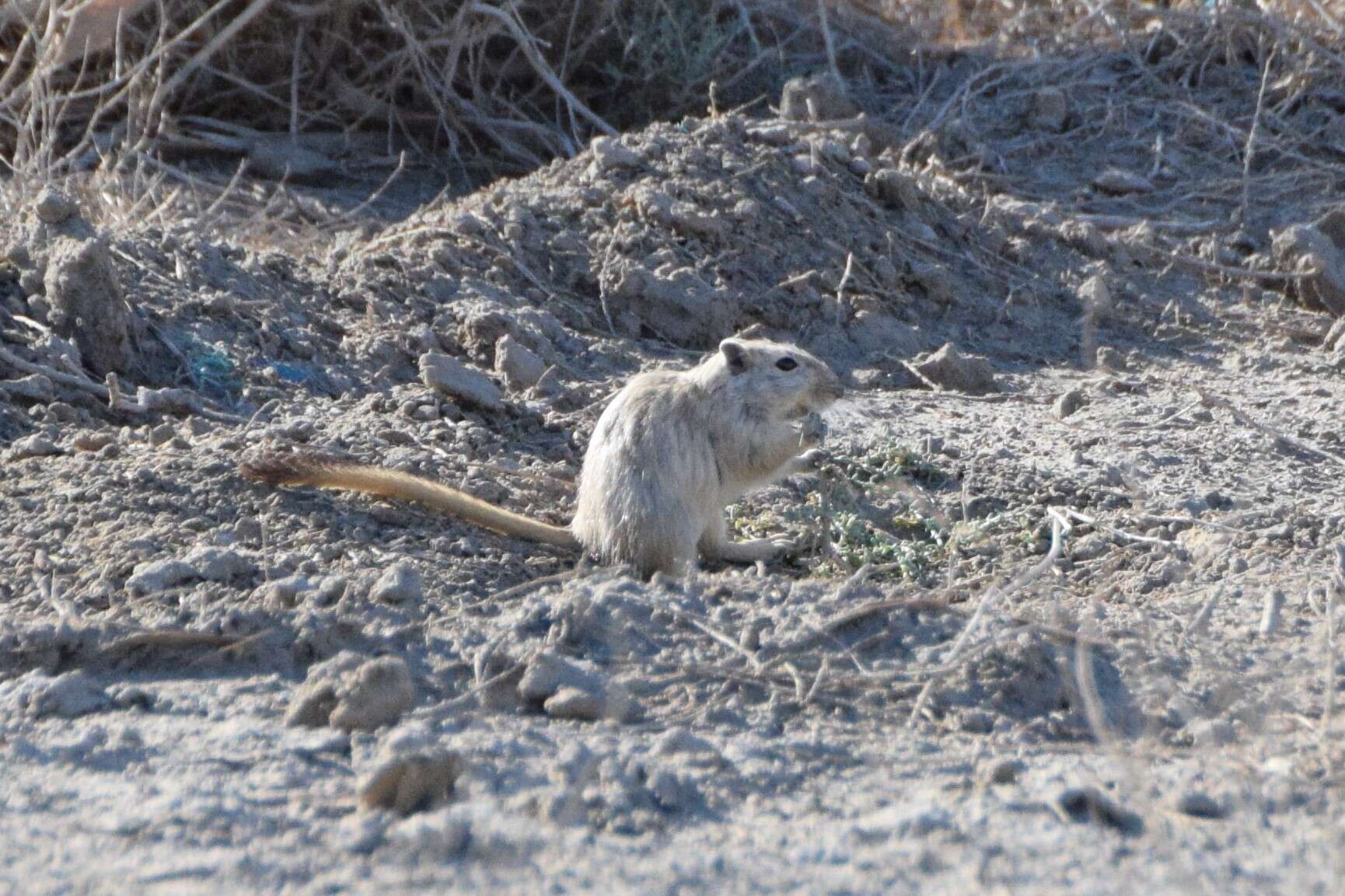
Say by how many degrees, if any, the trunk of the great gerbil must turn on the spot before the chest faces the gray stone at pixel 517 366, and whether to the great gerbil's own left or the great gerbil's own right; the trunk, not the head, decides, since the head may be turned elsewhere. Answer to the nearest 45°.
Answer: approximately 90° to the great gerbil's own left

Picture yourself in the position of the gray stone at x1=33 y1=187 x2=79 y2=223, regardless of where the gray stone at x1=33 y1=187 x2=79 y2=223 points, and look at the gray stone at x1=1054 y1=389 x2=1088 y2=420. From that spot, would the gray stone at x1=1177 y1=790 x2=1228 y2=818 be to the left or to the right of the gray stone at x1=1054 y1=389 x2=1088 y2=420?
right

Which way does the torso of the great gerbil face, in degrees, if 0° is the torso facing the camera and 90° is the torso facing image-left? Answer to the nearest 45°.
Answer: approximately 270°

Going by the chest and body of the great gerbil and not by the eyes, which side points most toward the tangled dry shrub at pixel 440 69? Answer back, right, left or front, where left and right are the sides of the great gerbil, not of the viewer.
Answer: left

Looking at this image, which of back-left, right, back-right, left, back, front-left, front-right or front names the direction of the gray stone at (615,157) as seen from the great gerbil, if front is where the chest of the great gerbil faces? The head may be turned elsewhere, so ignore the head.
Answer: left

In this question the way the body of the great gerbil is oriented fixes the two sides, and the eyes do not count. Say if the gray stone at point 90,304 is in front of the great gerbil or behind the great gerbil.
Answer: behind

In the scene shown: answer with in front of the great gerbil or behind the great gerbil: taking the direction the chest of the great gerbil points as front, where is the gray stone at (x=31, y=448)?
behind

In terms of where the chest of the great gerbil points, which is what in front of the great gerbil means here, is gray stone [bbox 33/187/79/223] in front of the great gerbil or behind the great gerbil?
behind

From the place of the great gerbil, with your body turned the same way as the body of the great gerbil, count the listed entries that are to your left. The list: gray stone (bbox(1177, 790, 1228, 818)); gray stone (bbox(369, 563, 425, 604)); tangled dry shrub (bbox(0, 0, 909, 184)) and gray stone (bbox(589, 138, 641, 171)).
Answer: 2

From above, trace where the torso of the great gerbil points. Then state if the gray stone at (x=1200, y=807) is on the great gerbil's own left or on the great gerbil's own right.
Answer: on the great gerbil's own right

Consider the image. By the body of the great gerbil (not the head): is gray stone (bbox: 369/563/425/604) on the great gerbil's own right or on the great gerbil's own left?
on the great gerbil's own right
